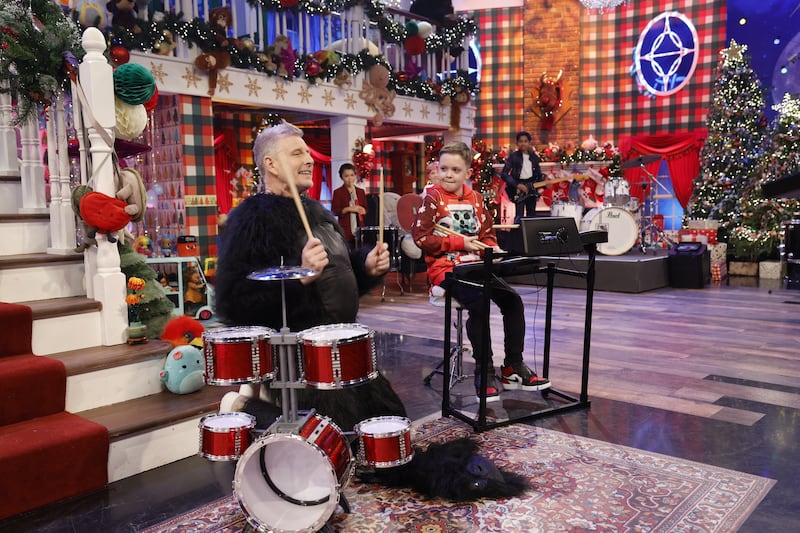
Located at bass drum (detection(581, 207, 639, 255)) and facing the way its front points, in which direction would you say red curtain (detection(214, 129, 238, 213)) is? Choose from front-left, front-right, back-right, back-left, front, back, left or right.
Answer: right

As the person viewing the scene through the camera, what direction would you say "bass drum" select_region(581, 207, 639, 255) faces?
facing the viewer

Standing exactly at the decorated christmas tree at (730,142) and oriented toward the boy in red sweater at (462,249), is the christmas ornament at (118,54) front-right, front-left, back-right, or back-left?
front-right

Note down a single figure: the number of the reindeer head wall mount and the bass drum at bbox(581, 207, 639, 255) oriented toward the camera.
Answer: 2

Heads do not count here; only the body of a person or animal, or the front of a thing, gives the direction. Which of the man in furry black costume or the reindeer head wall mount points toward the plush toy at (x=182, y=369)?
the reindeer head wall mount

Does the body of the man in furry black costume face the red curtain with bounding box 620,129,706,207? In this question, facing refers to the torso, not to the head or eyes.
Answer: no

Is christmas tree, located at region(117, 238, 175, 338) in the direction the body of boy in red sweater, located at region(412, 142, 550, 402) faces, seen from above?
no

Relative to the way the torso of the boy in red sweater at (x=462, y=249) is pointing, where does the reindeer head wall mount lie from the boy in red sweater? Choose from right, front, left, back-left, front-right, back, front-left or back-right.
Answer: back-left

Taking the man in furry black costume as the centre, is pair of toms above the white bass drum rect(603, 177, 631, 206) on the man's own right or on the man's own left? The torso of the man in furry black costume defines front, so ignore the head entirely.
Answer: on the man's own left

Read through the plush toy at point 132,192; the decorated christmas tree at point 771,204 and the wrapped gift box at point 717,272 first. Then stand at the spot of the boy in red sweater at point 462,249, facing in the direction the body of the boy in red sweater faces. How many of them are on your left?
2

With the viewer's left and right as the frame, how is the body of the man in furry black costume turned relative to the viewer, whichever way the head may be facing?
facing the viewer and to the right of the viewer

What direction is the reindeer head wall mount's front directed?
toward the camera

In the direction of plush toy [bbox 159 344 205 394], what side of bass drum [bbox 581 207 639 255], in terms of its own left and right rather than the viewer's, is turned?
front

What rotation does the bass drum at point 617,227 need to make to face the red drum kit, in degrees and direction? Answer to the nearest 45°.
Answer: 0° — it already faces it

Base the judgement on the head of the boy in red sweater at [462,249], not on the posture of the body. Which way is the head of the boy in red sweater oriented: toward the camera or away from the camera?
toward the camera

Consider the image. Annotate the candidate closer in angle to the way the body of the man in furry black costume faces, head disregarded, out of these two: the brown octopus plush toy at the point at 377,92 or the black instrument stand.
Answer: the black instrument stand

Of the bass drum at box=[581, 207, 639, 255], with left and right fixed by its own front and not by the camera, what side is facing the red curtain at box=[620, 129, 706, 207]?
back

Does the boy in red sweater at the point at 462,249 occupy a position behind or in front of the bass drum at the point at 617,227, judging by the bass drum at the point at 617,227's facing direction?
in front
